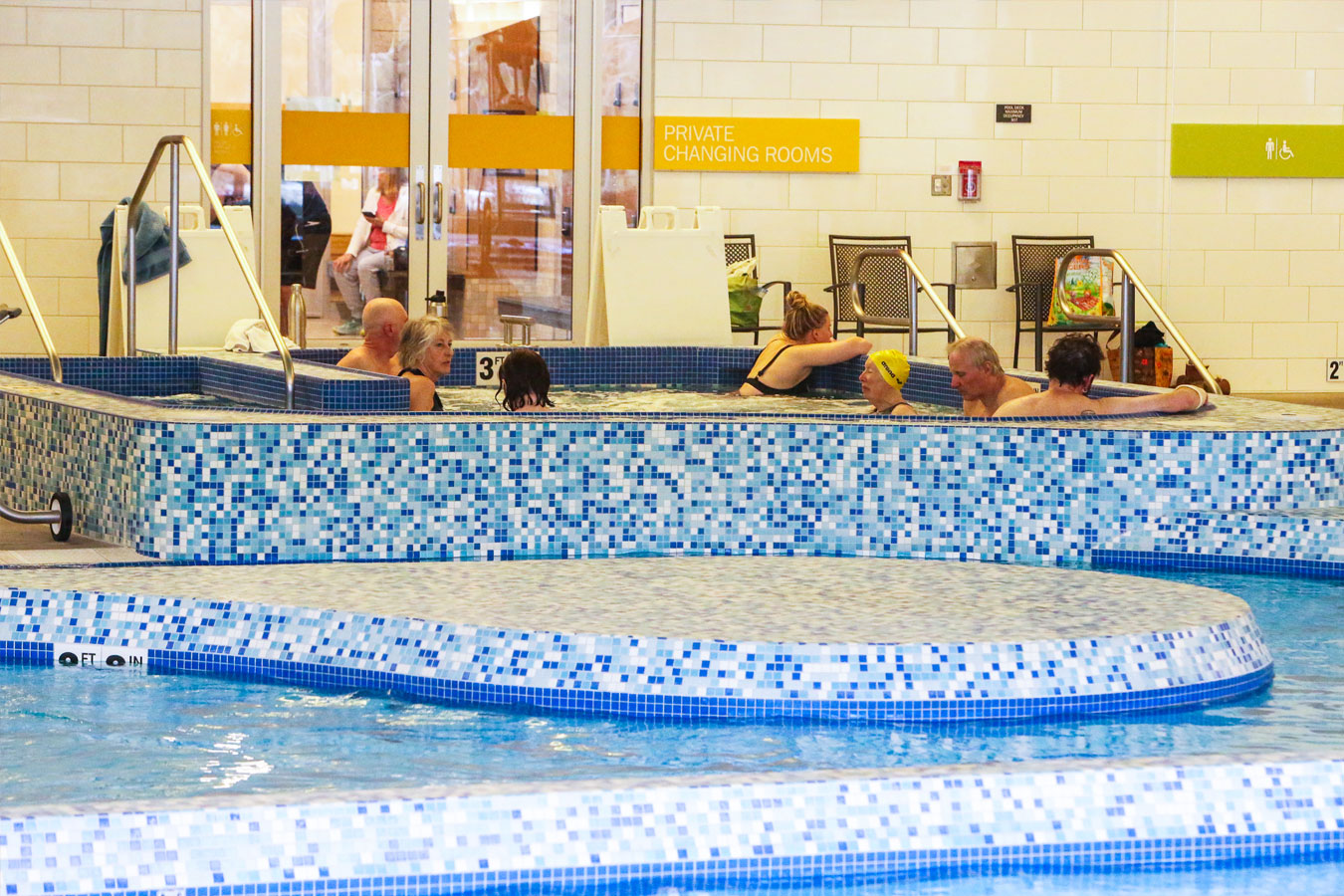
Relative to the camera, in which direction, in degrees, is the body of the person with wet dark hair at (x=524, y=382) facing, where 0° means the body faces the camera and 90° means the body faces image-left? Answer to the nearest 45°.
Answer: approximately 180°

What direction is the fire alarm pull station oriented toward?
toward the camera

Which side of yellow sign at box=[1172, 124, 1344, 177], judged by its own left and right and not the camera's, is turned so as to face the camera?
front

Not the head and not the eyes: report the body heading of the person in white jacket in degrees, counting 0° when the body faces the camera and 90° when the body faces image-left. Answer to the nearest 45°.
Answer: approximately 45°

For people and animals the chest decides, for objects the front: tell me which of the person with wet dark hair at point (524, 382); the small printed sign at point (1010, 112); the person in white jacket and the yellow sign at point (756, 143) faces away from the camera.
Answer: the person with wet dark hair

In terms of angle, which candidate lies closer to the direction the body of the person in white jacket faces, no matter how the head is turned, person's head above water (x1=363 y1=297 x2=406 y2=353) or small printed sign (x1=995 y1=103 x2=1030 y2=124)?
the person's head above water

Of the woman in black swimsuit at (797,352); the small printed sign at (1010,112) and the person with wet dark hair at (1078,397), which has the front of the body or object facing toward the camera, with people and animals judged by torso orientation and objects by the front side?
the small printed sign

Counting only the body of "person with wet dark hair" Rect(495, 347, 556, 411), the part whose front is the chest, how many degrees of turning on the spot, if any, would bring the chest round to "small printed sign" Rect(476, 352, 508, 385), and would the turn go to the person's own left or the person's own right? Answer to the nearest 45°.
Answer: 0° — they already face it

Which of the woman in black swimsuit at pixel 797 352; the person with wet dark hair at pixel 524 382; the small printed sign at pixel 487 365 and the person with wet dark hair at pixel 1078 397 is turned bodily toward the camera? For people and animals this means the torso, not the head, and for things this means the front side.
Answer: the small printed sign

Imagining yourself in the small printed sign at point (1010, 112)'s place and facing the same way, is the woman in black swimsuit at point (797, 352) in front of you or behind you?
in front

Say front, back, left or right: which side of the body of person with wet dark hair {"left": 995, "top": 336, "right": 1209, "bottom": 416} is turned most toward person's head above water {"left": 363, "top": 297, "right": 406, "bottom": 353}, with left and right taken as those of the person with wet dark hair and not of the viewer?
left

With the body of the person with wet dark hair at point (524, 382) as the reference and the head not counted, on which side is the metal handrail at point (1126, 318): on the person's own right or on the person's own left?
on the person's own right

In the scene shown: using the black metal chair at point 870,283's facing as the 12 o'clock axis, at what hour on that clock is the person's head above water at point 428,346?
The person's head above water is roughly at 2 o'clock from the black metal chair.

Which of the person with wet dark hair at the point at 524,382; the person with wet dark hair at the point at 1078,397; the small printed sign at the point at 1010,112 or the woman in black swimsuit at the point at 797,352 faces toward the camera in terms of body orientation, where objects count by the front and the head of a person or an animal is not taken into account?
the small printed sign

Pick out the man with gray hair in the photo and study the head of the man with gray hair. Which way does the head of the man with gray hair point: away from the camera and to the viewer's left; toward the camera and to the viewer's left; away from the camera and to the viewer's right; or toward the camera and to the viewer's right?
toward the camera and to the viewer's left
